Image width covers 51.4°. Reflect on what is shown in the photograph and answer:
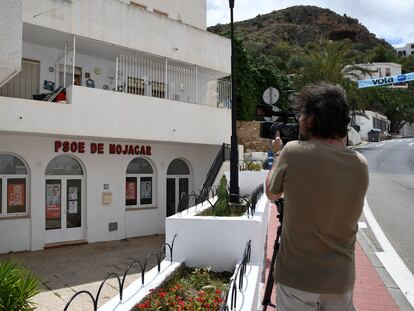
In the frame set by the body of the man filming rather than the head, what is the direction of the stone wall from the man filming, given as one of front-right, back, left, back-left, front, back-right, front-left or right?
front-right

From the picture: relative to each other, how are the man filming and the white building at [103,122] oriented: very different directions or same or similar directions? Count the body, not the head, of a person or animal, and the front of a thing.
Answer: very different directions

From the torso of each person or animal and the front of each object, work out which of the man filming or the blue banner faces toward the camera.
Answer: the blue banner

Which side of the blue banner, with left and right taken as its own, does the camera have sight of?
front

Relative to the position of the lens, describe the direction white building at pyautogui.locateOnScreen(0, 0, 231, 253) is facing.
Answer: facing the viewer and to the right of the viewer

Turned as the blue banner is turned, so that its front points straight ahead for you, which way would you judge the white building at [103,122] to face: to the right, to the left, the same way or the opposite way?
to the left

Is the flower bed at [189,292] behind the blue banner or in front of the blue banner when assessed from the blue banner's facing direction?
in front

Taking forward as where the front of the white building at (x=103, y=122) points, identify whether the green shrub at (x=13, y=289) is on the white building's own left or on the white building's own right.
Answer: on the white building's own right

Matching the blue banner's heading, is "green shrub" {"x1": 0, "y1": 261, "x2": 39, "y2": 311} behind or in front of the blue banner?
in front

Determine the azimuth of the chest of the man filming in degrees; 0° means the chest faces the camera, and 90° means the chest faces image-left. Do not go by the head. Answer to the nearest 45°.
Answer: approximately 135°

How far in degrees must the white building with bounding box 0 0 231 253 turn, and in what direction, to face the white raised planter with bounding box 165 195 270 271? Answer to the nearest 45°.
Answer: approximately 45° to its right

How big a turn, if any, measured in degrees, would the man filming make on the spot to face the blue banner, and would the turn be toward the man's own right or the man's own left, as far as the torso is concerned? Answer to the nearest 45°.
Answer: approximately 45° to the man's own right

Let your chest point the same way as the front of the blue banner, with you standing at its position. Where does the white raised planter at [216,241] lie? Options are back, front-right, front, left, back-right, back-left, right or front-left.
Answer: front

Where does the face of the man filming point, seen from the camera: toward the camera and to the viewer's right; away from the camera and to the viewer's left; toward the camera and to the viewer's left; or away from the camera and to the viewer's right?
away from the camera and to the viewer's left

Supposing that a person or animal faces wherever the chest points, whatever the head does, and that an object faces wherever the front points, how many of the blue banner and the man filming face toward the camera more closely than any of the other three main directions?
1

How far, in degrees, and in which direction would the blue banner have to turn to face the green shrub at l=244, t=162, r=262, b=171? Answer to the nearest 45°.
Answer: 0° — it already faces it

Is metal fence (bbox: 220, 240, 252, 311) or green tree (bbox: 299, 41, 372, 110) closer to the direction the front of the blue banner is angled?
the metal fence
